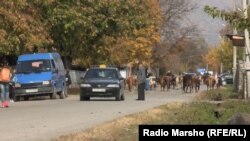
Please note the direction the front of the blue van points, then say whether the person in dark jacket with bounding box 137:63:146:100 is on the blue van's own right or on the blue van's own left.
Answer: on the blue van's own left

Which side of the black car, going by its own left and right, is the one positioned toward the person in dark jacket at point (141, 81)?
left

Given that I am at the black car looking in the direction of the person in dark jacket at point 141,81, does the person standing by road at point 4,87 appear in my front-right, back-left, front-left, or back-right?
back-right

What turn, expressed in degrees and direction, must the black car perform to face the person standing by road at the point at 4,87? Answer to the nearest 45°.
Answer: approximately 45° to its right

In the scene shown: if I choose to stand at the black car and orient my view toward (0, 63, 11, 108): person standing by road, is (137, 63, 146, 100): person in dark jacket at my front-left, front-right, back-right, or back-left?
back-left
